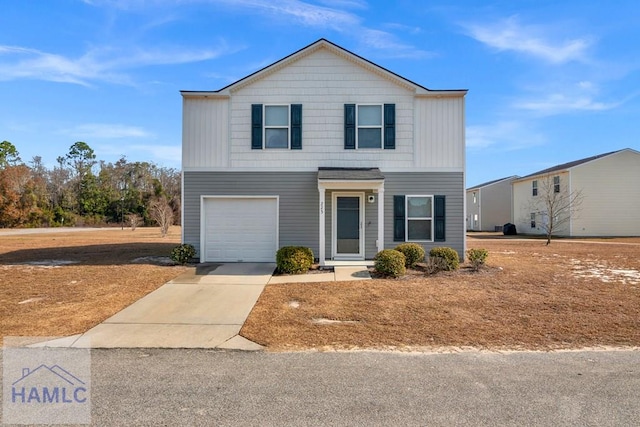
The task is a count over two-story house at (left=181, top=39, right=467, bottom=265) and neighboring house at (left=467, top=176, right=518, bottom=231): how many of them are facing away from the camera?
0

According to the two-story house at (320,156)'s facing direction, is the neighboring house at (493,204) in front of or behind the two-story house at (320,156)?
behind

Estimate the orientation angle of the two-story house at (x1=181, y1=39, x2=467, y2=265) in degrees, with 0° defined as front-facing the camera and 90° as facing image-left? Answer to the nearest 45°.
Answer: approximately 0°

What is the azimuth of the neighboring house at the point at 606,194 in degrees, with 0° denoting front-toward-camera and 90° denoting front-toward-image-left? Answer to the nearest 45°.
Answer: approximately 45°

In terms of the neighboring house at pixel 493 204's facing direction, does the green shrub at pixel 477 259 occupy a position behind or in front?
in front

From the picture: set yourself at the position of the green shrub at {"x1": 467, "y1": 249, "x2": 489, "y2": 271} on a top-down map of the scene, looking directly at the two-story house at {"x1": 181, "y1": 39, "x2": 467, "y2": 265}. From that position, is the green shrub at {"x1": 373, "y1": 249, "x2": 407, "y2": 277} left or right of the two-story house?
left

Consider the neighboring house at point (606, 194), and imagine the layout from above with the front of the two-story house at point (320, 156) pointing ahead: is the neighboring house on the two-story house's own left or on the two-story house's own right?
on the two-story house's own left

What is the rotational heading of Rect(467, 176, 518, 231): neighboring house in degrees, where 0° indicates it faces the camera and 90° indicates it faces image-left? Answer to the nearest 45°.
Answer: approximately 45°

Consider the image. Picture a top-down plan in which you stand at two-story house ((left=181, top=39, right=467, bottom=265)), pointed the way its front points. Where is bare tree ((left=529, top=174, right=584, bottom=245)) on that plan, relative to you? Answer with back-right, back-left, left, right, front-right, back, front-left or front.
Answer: back-left

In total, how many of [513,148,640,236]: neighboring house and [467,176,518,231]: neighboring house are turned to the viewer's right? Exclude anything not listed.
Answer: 0
